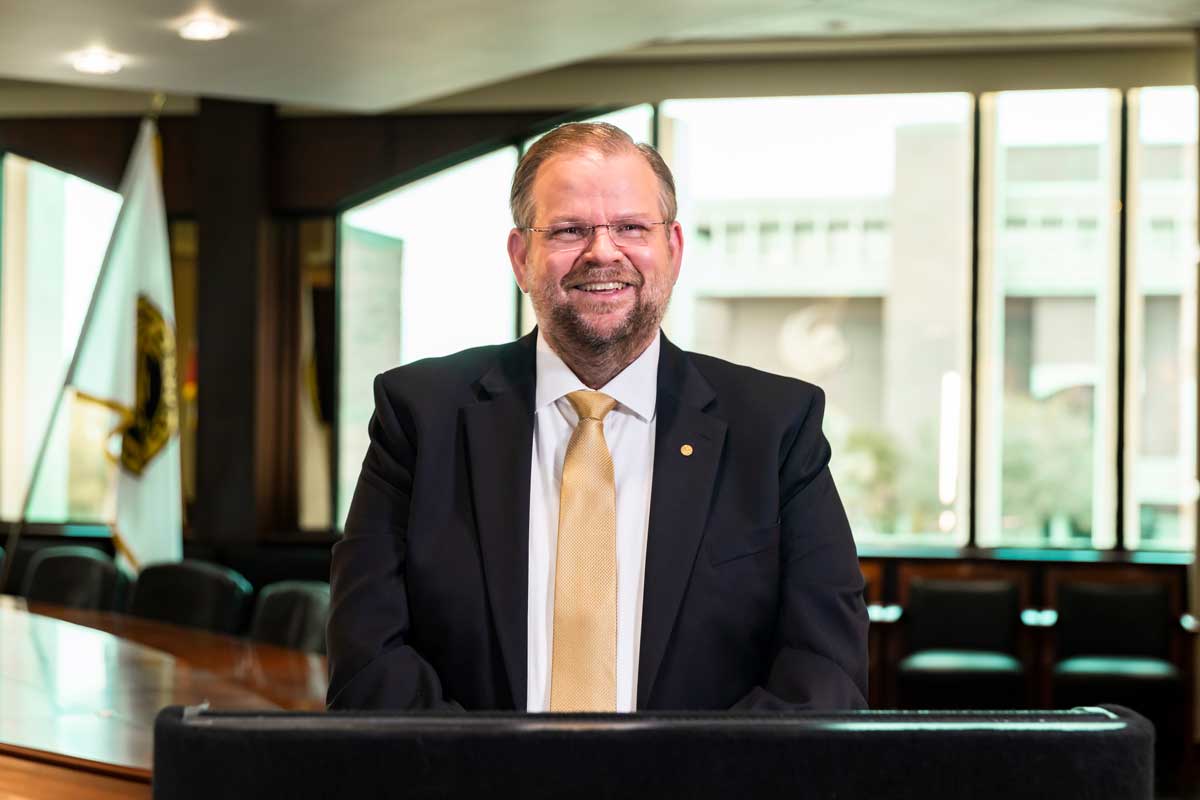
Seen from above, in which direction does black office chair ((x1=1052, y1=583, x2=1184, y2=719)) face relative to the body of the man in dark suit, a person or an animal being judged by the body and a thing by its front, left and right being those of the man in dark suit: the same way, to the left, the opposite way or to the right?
the same way

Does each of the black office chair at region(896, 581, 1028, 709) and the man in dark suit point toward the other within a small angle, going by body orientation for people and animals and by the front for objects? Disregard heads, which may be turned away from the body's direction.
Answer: no

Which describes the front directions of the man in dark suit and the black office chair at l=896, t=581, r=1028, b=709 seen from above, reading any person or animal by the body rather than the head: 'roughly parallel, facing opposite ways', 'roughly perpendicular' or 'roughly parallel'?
roughly parallel

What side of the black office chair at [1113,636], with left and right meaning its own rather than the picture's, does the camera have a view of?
front

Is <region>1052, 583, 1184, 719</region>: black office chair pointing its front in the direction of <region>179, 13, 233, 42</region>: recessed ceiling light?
no

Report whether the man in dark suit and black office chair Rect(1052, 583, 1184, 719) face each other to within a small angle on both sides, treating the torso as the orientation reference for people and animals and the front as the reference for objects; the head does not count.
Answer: no

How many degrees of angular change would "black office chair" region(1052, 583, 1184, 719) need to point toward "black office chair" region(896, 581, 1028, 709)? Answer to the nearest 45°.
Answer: approximately 90° to its right

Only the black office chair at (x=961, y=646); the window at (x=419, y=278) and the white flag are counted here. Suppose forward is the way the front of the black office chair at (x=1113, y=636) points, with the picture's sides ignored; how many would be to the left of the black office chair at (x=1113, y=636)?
0

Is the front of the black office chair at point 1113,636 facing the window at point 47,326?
no

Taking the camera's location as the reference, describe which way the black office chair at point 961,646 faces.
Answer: facing the viewer

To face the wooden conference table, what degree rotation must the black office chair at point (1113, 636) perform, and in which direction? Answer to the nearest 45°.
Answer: approximately 45° to its right

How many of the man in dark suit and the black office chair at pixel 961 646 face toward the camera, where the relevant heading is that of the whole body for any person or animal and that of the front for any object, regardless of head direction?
2

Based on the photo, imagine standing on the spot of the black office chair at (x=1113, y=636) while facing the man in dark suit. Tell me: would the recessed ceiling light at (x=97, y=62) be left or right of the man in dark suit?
right

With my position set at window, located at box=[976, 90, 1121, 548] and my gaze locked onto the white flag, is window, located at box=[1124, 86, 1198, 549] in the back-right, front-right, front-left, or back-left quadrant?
back-left

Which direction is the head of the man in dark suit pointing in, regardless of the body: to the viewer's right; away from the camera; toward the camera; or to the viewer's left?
toward the camera

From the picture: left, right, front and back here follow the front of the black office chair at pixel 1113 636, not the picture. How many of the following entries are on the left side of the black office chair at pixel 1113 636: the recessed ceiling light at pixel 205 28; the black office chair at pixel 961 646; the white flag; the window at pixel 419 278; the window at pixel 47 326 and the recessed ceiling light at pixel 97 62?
0

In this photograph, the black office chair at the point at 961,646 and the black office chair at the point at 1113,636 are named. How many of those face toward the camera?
2
